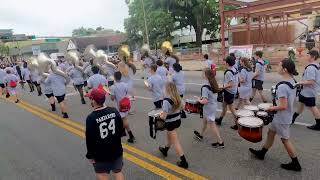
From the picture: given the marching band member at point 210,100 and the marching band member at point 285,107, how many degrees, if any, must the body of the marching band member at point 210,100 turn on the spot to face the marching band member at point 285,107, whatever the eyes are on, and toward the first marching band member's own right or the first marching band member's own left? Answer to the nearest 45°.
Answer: approximately 135° to the first marching band member's own left

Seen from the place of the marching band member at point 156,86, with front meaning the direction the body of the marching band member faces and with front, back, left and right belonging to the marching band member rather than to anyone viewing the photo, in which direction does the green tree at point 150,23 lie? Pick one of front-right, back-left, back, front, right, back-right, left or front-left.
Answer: front-right

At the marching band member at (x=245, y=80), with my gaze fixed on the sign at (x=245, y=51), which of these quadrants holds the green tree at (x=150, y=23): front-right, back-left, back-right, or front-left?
front-left

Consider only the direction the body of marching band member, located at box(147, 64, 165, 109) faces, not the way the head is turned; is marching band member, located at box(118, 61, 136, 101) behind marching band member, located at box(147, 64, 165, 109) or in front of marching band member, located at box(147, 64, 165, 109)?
in front

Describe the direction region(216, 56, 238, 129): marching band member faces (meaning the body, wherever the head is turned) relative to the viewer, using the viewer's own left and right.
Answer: facing away from the viewer and to the left of the viewer

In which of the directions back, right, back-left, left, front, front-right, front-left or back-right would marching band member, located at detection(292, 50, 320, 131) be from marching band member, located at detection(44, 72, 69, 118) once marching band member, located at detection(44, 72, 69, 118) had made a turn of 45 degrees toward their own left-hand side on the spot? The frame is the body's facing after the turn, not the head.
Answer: back-left

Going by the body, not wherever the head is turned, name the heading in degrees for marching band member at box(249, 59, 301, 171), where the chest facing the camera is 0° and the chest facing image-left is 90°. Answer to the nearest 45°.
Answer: approximately 90°

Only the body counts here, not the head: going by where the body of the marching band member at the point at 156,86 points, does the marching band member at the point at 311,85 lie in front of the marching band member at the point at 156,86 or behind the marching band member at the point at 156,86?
behind

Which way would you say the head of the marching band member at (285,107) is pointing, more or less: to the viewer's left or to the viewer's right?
to the viewer's left

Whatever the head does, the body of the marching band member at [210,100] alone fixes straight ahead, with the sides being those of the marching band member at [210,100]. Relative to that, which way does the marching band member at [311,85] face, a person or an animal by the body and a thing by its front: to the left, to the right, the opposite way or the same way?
the same way

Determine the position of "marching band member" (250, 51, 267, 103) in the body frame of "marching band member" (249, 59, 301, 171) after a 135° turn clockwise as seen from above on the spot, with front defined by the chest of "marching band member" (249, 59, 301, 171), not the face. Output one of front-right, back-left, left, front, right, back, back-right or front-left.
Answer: front-left

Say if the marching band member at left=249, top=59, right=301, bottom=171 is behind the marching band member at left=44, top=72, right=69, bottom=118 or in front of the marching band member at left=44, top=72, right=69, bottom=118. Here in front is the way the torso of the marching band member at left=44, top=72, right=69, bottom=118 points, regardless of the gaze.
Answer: behind
